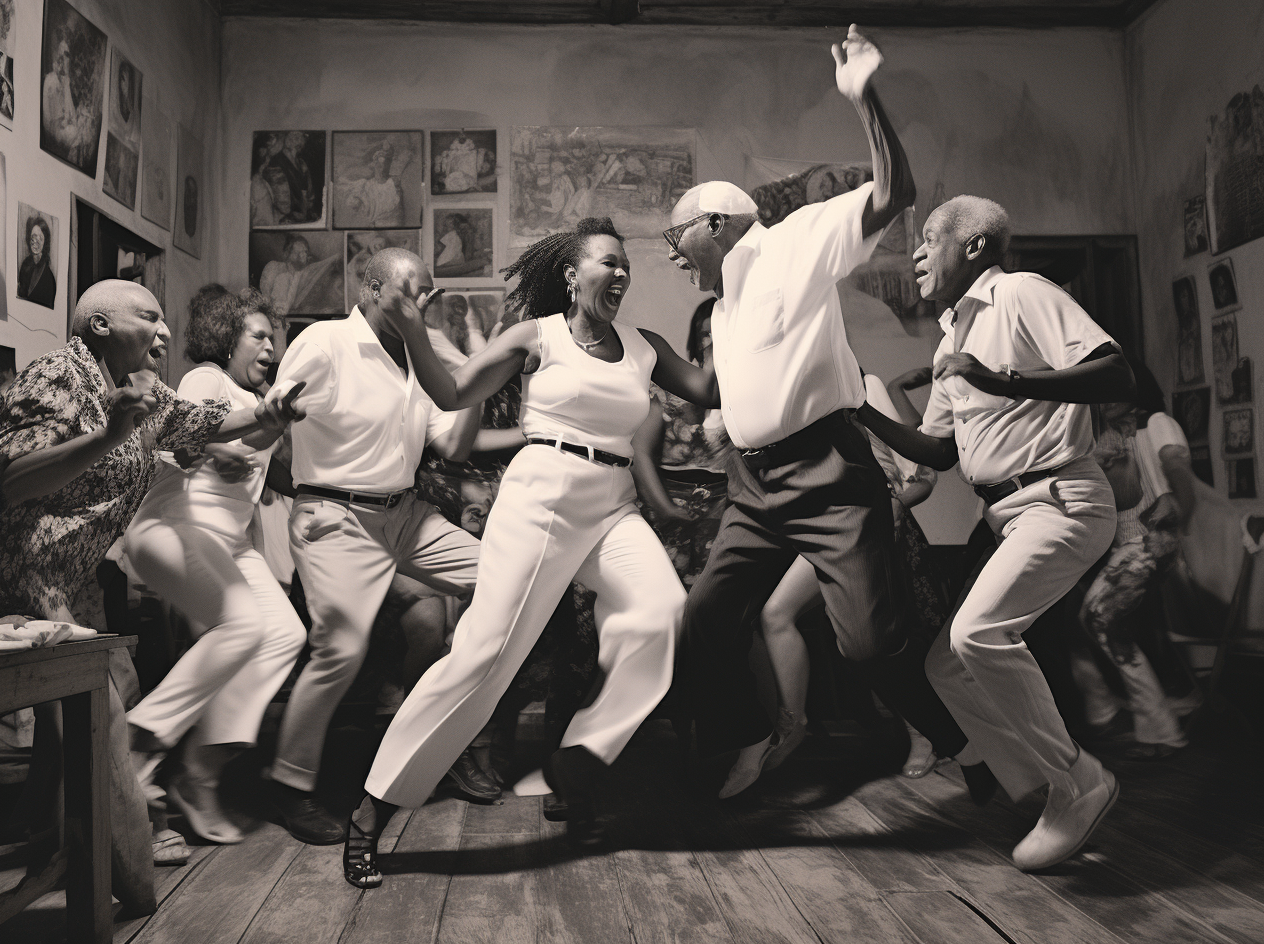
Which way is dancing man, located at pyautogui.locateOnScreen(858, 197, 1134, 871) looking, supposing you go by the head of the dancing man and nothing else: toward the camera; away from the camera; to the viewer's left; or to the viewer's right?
to the viewer's left

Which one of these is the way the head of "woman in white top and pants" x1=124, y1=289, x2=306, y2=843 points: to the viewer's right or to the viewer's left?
to the viewer's right

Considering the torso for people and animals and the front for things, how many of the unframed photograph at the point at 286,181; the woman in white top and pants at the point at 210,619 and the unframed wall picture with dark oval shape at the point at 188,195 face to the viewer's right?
2

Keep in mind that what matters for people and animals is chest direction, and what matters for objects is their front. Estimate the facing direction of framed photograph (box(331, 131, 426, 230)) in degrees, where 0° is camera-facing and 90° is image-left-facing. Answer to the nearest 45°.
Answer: approximately 0°

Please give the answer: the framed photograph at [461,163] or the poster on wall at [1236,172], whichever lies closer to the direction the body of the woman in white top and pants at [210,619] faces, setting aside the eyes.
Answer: the poster on wall

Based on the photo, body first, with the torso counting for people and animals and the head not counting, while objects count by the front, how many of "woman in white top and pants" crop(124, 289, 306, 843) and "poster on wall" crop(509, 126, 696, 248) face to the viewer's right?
1

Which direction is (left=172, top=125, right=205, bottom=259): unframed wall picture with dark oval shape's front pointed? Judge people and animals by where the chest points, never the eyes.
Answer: to the viewer's right

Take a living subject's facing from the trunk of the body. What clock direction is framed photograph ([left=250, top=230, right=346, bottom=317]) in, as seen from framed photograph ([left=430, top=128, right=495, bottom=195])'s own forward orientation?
framed photograph ([left=250, top=230, right=346, bottom=317]) is roughly at 3 o'clock from framed photograph ([left=430, top=128, right=495, bottom=195]).

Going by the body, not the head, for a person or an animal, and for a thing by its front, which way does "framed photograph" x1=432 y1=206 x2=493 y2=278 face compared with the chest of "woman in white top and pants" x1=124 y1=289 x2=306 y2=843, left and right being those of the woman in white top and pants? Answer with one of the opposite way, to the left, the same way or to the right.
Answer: to the right

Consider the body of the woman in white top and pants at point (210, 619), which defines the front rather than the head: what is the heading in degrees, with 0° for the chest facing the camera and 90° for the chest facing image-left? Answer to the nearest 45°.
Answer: approximately 270°

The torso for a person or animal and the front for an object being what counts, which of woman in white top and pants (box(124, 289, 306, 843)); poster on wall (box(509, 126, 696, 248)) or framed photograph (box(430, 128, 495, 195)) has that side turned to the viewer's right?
the woman in white top and pants

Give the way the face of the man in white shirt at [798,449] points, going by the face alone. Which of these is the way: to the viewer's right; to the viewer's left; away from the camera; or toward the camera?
to the viewer's left

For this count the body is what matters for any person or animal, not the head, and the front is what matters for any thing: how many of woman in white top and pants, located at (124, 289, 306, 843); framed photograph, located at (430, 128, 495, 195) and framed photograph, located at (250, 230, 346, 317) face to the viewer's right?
1

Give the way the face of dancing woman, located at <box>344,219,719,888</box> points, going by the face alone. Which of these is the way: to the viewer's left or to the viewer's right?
to the viewer's right

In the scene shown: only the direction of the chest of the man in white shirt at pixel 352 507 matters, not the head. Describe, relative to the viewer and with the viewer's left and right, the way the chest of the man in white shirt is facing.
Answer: facing the viewer and to the right of the viewer

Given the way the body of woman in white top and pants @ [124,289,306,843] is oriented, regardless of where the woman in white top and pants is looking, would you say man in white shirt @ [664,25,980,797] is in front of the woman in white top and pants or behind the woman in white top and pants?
in front
